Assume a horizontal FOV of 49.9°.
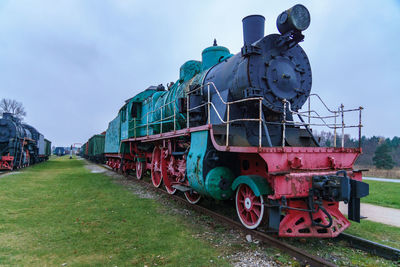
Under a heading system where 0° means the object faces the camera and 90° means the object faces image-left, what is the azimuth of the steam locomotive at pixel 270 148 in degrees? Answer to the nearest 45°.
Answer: approximately 315°
